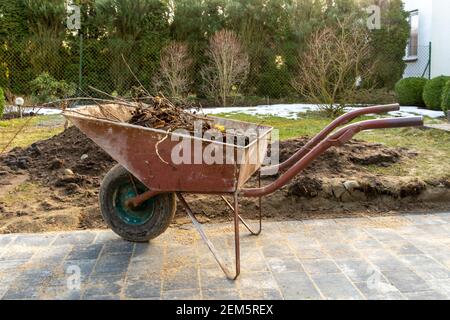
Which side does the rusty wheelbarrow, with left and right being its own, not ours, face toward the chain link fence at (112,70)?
right

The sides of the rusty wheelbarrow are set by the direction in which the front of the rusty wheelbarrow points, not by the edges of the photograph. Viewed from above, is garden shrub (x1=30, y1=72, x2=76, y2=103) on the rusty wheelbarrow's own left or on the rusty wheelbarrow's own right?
on the rusty wheelbarrow's own right

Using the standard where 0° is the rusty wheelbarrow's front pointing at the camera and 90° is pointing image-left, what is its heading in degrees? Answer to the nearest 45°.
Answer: approximately 90°

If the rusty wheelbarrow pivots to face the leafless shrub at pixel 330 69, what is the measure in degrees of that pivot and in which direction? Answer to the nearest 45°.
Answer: approximately 90° to its right

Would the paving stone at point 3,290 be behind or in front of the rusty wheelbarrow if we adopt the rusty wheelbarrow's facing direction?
in front

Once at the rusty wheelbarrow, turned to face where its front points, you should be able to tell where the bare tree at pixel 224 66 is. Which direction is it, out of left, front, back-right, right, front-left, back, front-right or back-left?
right

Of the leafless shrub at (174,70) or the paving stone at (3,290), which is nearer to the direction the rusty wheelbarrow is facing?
the paving stone

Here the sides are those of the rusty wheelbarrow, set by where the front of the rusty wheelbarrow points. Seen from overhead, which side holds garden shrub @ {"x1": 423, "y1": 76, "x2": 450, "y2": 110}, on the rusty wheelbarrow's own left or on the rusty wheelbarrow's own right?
on the rusty wheelbarrow's own right
